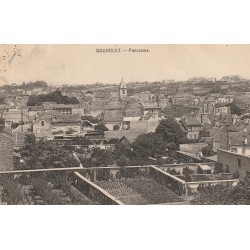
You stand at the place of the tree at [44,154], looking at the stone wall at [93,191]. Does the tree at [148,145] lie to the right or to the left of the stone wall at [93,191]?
left
